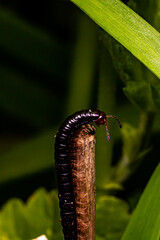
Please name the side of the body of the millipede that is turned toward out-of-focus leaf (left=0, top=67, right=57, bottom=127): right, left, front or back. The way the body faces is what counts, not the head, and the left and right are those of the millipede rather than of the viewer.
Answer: left

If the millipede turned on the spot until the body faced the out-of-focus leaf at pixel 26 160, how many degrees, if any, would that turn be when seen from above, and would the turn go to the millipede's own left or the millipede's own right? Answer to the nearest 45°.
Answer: approximately 90° to the millipede's own left
